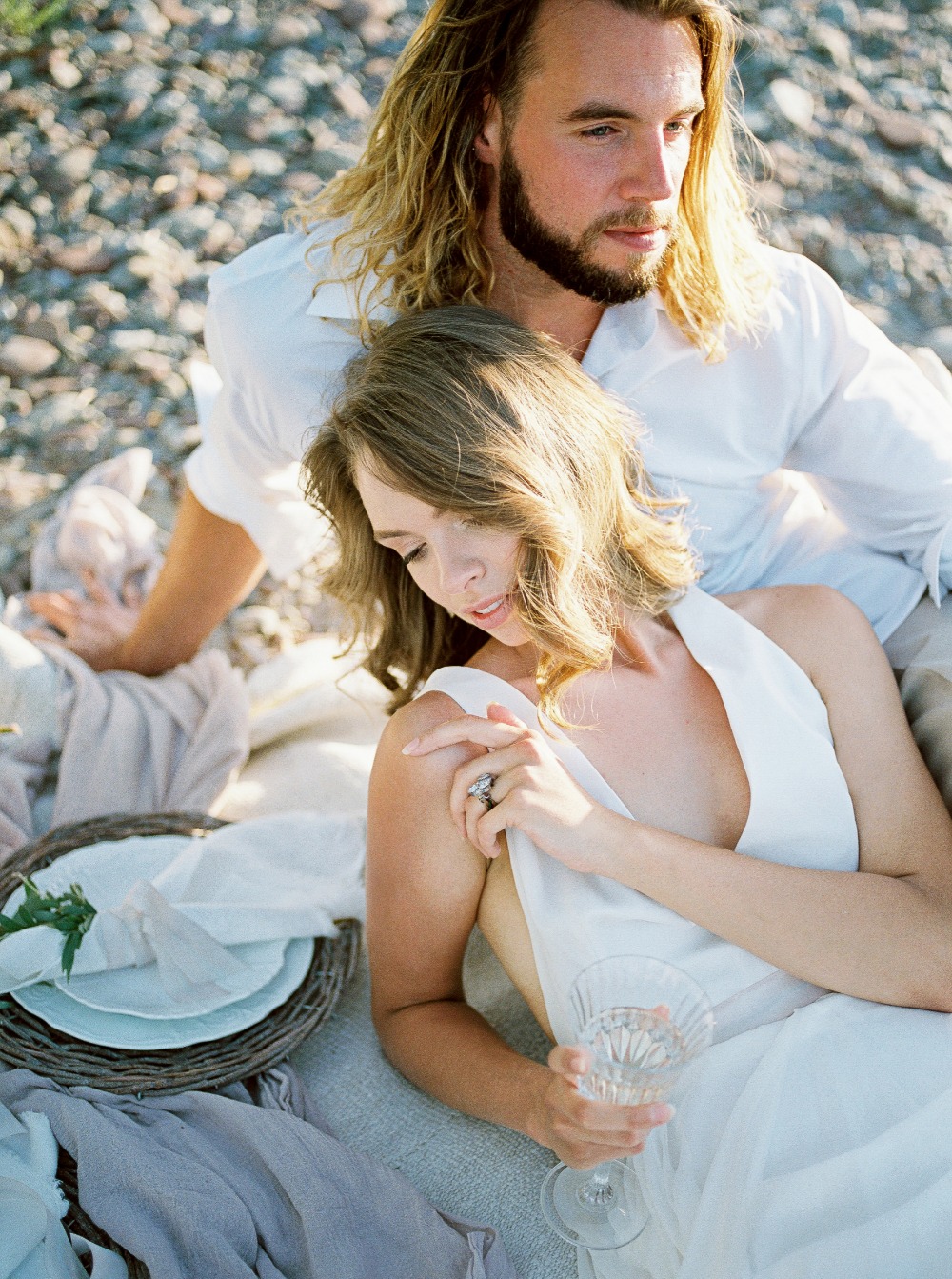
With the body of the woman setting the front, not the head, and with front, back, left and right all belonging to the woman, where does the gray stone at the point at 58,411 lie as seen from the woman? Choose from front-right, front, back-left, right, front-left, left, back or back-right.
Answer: back-right

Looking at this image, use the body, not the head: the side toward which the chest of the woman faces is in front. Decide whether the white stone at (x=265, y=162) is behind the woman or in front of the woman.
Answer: behind

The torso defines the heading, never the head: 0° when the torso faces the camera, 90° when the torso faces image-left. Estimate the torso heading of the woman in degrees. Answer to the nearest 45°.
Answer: approximately 0°

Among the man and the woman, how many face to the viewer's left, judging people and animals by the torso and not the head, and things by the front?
0

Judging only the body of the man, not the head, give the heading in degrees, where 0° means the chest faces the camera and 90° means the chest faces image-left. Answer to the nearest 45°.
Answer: approximately 315°

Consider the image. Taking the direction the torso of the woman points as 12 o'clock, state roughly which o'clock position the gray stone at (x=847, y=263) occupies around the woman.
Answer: The gray stone is roughly at 6 o'clock from the woman.
